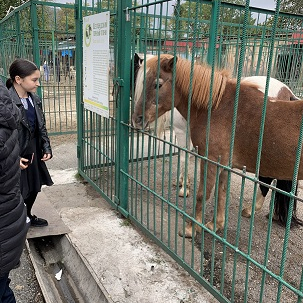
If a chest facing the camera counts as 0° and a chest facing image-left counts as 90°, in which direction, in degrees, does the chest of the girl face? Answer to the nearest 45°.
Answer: approximately 315°

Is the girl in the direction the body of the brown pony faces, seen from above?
yes

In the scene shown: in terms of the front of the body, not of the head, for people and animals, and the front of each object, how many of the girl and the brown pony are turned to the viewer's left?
1

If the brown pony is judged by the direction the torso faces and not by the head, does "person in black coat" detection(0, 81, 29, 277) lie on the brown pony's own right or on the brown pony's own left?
on the brown pony's own left

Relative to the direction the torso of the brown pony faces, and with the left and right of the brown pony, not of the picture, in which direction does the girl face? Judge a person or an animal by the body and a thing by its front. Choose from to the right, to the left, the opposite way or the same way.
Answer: the opposite way

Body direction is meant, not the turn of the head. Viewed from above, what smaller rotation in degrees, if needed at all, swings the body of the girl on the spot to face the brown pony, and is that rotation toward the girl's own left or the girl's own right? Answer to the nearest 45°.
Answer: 0° — they already face it

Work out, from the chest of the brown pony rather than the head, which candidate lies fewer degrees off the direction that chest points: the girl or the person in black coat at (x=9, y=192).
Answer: the girl

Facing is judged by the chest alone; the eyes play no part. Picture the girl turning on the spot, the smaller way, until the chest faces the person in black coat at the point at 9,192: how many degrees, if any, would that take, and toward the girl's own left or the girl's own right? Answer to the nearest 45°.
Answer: approximately 45° to the girl's own right

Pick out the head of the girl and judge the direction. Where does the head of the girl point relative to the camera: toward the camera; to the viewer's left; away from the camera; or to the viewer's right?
to the viewer's right

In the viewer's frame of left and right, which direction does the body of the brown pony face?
facing to the left of the viewer
